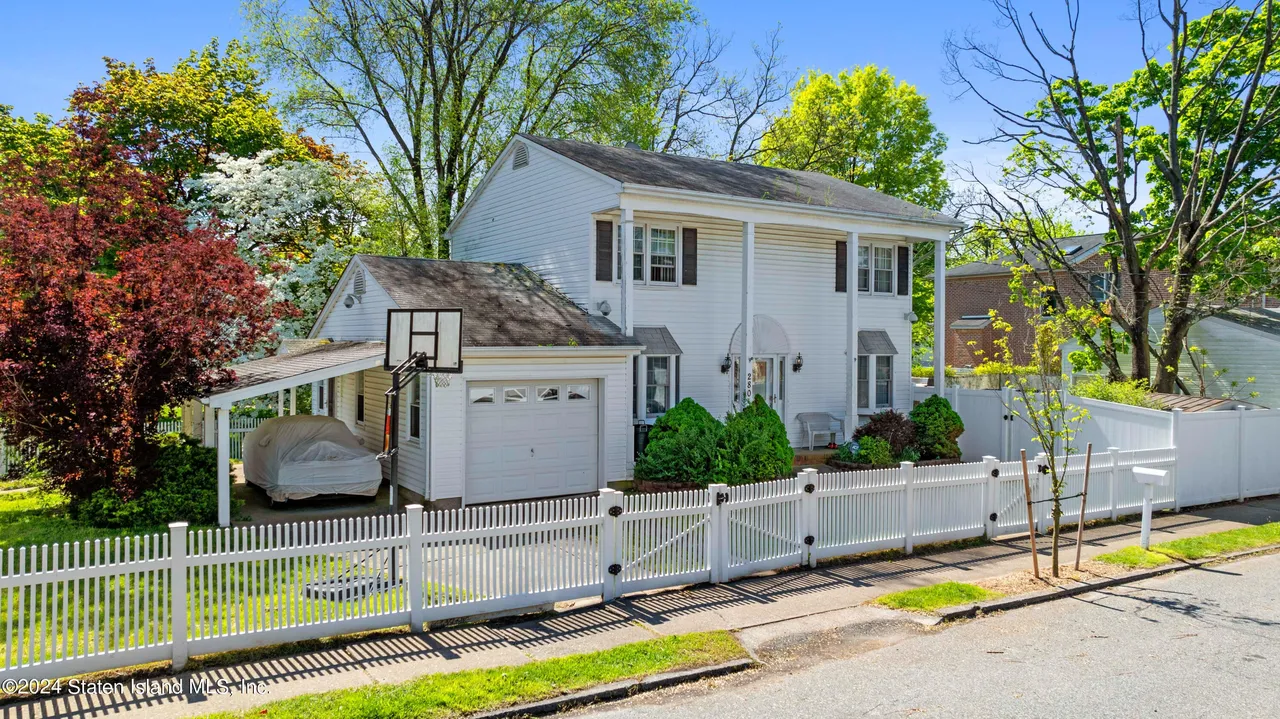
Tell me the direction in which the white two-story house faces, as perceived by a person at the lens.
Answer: facing the viewer and to the right of the viewer

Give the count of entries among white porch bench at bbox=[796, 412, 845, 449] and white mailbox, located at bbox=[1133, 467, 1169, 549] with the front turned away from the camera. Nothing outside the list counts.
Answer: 0

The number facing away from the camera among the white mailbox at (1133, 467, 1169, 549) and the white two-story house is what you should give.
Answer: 0

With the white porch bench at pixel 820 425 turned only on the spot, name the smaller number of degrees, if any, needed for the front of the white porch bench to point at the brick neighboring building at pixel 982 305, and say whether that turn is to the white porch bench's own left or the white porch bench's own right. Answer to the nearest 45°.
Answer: approximately 135° to the white porch bench's own left

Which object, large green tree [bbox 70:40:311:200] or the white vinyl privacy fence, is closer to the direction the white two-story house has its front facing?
the white vinyl privacy fence

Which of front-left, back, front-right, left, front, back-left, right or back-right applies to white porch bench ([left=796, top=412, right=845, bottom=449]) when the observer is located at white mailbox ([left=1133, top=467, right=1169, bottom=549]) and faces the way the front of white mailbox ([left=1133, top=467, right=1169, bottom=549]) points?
back

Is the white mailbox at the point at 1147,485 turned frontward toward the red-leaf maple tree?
no

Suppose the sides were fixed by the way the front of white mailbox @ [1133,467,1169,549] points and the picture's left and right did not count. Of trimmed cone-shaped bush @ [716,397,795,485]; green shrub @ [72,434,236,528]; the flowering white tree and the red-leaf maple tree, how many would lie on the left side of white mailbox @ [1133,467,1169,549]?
0

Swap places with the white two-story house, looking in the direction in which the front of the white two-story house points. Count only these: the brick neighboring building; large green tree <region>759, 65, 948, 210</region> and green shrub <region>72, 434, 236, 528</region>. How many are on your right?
1

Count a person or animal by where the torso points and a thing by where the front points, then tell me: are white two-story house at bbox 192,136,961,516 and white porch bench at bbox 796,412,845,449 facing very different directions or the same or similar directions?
same or similar directions

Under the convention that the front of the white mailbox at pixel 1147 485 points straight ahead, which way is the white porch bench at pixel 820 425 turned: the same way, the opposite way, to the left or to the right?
the same way

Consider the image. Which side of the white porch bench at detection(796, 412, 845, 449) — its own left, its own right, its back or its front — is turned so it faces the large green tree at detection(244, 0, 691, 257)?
back

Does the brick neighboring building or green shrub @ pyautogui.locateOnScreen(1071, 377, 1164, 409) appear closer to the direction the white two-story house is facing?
the green shrub

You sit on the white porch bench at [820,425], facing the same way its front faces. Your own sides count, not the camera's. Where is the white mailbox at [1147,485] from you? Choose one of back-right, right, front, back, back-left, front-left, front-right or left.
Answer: front

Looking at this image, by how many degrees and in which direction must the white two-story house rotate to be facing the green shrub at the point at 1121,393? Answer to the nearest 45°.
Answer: approximately 45° to its left
